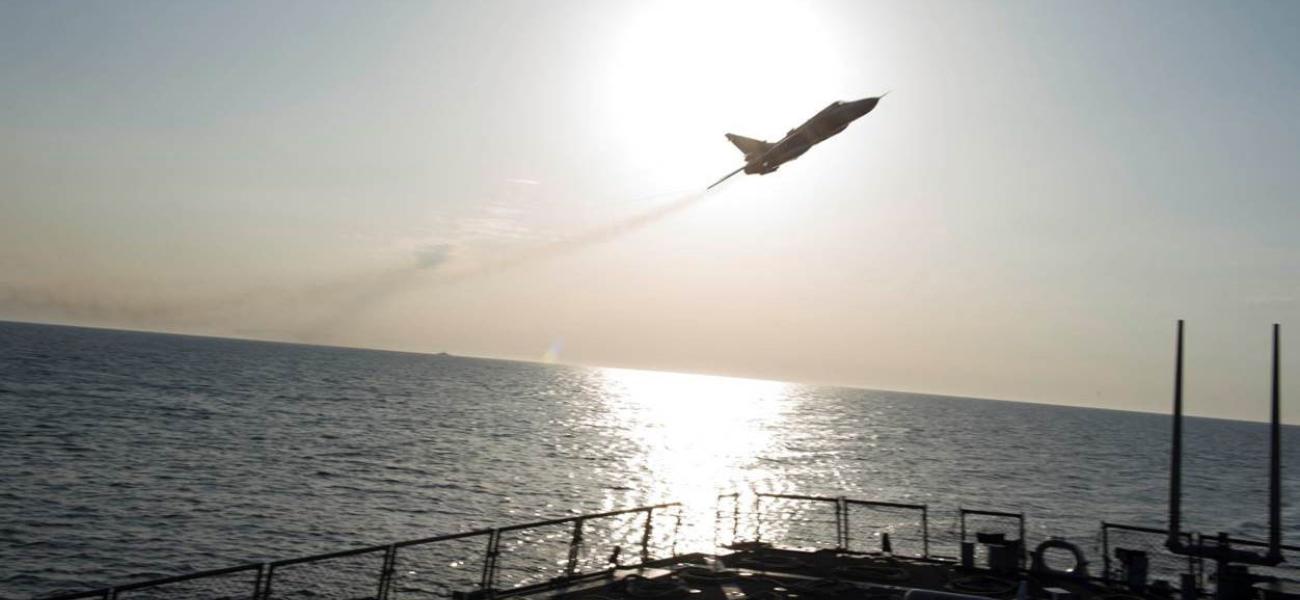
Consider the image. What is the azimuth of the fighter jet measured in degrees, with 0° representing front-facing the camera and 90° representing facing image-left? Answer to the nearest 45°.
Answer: approximately 270°
